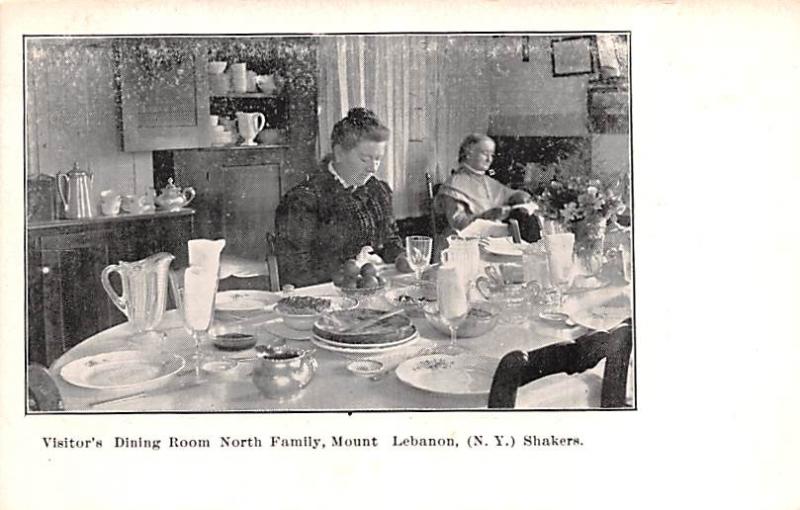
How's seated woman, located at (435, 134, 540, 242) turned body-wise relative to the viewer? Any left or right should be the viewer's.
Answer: facing the viewer and to the right of the viewer

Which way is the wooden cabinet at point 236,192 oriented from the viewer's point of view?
toward the camera
